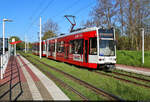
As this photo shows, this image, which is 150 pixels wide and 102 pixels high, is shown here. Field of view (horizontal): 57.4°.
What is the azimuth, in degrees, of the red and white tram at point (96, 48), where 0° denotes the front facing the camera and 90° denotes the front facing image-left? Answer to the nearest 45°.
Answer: approximately 315°

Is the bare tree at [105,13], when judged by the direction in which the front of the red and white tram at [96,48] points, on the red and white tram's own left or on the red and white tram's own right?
on the red and white tram's own left
